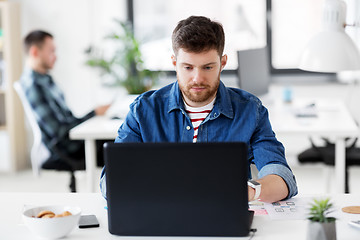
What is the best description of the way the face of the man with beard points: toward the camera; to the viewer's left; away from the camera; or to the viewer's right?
toward the camera

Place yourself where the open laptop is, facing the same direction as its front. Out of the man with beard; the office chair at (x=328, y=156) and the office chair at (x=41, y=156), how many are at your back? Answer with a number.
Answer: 0

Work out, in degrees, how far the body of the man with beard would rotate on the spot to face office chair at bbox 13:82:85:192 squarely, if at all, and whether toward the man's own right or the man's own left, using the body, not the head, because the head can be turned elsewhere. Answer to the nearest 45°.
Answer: approximately 135° to the man's own right

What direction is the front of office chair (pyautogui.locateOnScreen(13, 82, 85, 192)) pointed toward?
to the viewer's right

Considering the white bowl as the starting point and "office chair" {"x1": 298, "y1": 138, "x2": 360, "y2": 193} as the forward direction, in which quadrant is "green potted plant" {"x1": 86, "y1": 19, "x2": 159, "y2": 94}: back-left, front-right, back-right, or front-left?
front-left

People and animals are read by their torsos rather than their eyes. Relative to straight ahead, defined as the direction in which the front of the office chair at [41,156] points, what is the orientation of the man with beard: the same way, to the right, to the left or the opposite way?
to the right

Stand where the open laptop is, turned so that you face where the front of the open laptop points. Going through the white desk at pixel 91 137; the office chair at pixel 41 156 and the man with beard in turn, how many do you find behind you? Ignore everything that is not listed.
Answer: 0

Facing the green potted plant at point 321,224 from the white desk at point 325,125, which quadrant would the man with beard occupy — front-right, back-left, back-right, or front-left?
front-right

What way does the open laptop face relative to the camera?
away from the camera

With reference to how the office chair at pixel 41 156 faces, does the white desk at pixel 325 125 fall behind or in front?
in front

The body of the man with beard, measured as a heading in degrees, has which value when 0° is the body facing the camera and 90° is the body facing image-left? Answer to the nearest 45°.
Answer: approximately 0°

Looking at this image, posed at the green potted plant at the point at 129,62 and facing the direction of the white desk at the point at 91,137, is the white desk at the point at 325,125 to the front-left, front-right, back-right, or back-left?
front-left

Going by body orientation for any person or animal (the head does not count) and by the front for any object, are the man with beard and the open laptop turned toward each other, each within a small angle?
yes
